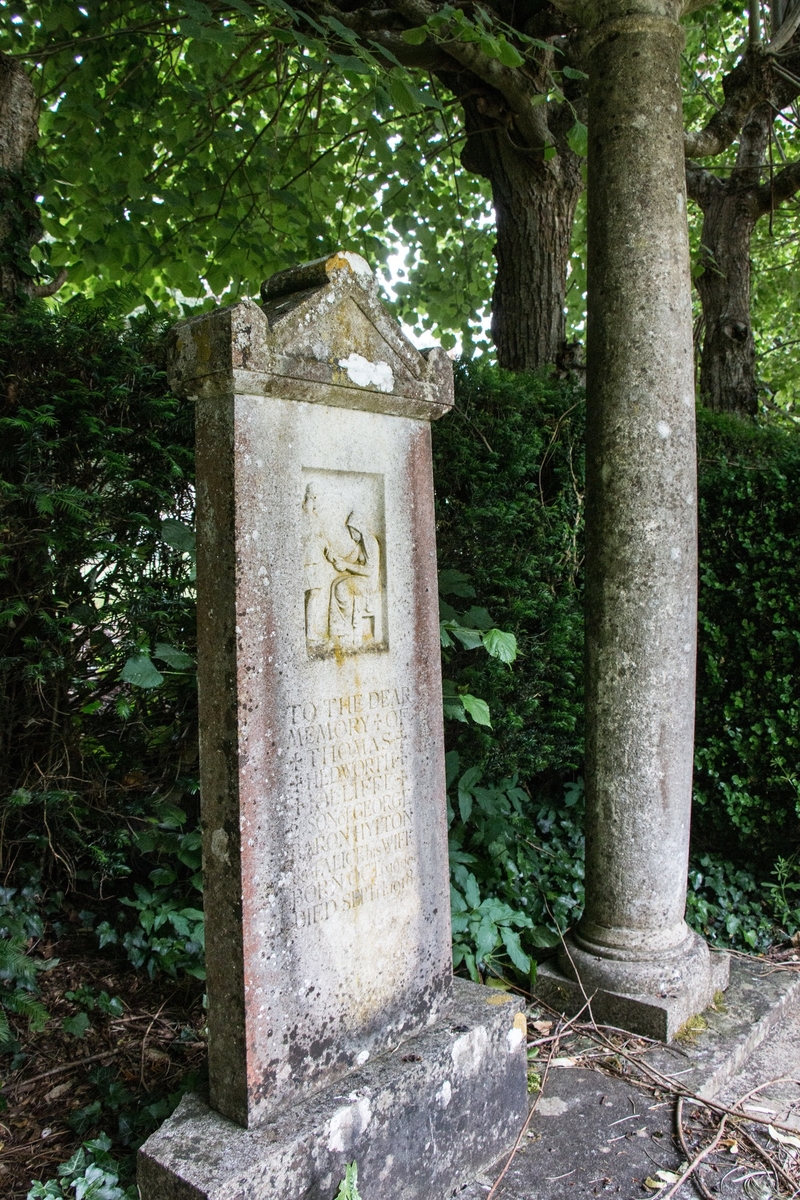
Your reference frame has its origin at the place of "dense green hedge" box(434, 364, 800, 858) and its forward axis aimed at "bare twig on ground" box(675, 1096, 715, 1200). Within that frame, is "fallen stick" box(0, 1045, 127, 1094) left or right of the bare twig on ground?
right

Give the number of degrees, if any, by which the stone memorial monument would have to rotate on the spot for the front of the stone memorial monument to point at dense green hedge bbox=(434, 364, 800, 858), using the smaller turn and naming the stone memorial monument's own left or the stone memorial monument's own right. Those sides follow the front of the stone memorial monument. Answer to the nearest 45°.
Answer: approximately 90° to the stone memorial monument's own left

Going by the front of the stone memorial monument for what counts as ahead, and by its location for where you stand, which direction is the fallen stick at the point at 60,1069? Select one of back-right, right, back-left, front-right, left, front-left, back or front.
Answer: back

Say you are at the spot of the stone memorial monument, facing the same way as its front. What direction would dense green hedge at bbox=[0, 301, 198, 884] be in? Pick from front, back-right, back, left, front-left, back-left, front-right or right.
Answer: back

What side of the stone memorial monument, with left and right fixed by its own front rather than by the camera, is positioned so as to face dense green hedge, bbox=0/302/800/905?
back

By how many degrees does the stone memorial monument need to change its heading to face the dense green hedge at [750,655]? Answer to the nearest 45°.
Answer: approximately 90° to its left

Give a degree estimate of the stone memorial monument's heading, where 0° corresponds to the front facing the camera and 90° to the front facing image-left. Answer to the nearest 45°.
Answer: approximately 315°
